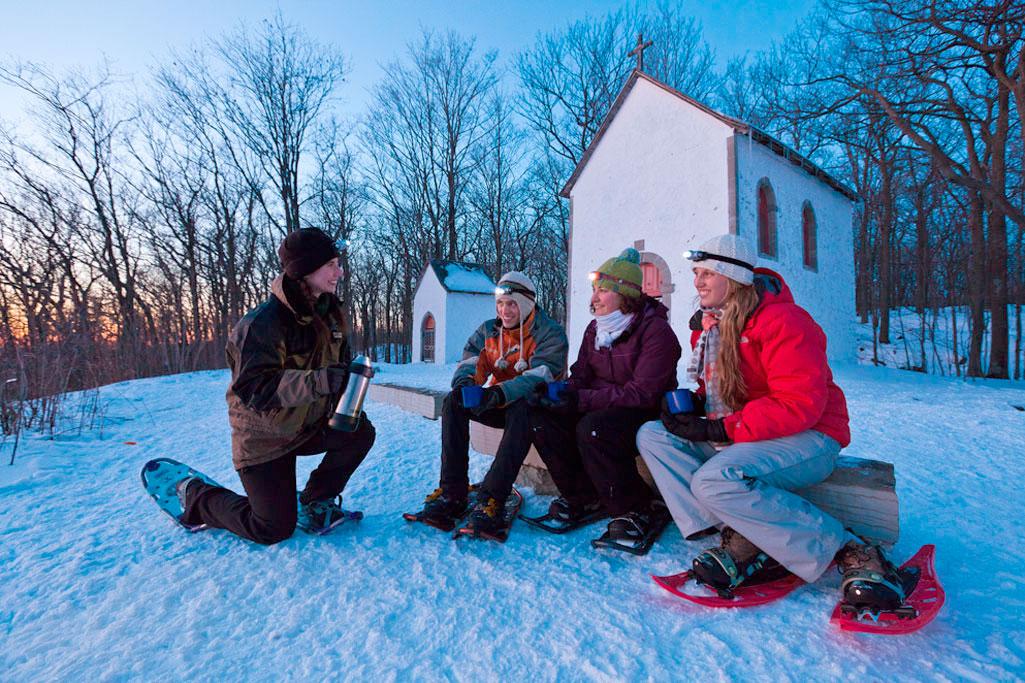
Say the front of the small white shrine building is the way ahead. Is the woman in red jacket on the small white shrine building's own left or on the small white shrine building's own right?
on the small white shrine building's own left

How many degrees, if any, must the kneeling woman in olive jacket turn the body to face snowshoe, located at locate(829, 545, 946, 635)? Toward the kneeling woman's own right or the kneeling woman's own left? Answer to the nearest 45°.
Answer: approximately 45° to the kneeling woman's own right

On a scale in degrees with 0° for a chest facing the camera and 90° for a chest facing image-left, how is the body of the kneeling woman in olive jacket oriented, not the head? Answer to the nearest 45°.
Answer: approximately 270°

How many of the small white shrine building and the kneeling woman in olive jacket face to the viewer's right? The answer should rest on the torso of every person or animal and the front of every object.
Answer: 1

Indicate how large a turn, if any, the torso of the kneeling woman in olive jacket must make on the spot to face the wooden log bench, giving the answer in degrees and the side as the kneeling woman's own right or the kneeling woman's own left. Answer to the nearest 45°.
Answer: approximately 45° to the kneeling woman's own right

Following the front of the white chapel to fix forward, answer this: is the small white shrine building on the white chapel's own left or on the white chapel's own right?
on the white chapel's own right

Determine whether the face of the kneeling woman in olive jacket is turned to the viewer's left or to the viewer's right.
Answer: to the viewer's right

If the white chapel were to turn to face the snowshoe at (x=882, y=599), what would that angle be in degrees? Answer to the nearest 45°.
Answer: approximately 45° to its left

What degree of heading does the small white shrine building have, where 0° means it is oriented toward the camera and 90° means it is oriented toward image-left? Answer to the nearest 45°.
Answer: approximately 45°
